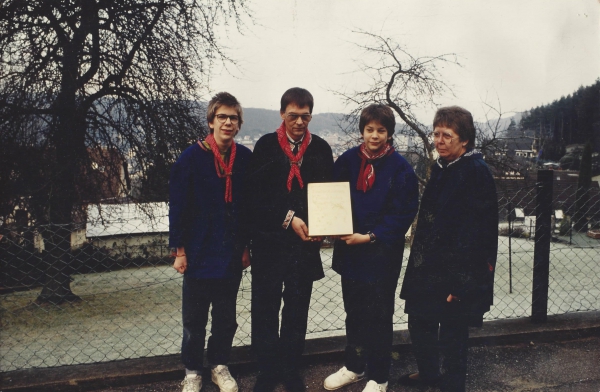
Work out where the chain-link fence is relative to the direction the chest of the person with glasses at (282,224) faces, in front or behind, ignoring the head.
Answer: behind

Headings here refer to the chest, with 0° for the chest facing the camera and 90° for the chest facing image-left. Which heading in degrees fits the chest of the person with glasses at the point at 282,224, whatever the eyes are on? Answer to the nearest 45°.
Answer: approximately 0°

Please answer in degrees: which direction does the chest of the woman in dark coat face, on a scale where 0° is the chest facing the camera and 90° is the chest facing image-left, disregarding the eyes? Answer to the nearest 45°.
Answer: approximately 45°

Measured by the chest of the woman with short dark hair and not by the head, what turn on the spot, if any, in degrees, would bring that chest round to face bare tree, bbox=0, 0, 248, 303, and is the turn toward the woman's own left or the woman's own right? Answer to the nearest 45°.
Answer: approximately 90° to the woman's own right

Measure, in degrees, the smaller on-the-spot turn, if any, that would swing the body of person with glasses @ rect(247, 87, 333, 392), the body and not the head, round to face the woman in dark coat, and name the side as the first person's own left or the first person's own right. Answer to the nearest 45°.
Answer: approximately 90° to the first person's own left

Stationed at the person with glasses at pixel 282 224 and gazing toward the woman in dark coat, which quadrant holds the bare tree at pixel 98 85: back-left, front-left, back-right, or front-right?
back-left
